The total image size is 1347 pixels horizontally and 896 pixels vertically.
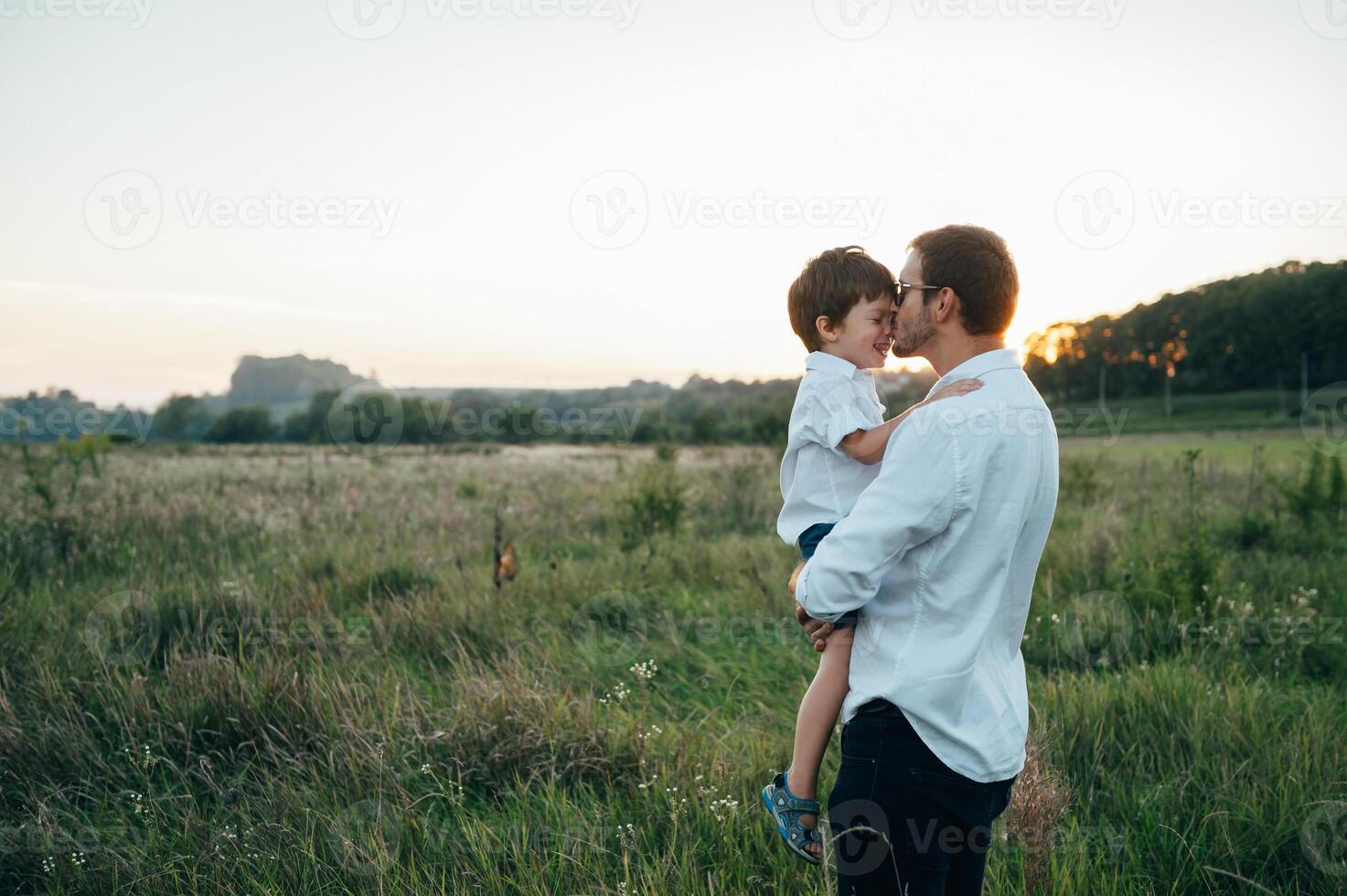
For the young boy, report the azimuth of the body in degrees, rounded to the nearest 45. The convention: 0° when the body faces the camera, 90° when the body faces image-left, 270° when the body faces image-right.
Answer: approximately 270°

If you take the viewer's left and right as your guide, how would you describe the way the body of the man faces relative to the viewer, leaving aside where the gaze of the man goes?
facing away from the viewer and to the left of the viewer

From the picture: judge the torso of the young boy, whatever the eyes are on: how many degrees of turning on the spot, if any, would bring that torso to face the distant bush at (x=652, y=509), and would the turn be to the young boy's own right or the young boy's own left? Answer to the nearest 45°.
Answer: approximately 90° to the young boy's own left

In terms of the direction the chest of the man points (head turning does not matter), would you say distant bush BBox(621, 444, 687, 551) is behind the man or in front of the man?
in front

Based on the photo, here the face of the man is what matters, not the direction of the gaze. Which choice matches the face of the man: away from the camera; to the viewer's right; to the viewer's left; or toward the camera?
to the viewer's left
